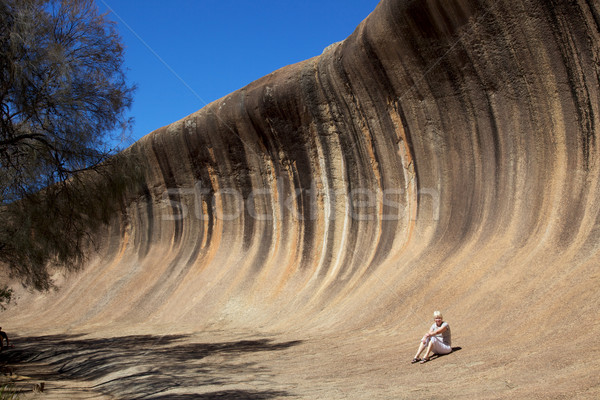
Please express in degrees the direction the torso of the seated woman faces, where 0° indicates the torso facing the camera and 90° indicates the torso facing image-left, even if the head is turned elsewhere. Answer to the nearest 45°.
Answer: approximately 45°
